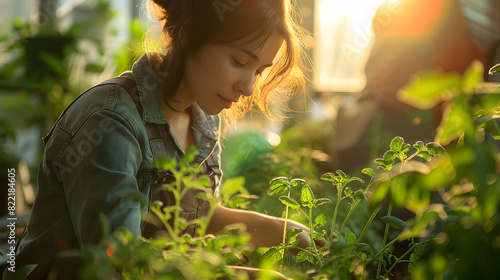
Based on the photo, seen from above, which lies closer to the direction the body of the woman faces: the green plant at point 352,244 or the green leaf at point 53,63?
the green plant

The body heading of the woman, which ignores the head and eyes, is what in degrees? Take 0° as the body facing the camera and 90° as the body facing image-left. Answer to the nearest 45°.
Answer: approximately 315°

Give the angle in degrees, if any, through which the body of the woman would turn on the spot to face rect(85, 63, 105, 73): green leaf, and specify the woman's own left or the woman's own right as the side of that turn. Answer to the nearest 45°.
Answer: approximately 135° to the woman's own left

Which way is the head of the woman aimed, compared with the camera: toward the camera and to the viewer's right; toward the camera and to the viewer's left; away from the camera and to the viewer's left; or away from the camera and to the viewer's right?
toward the camera and to the viewer's right

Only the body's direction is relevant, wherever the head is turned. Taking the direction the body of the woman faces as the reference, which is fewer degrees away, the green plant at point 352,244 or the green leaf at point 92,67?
the green plant

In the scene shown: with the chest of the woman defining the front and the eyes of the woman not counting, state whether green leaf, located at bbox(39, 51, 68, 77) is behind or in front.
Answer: behind

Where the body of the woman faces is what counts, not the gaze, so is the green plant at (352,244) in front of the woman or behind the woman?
in front
